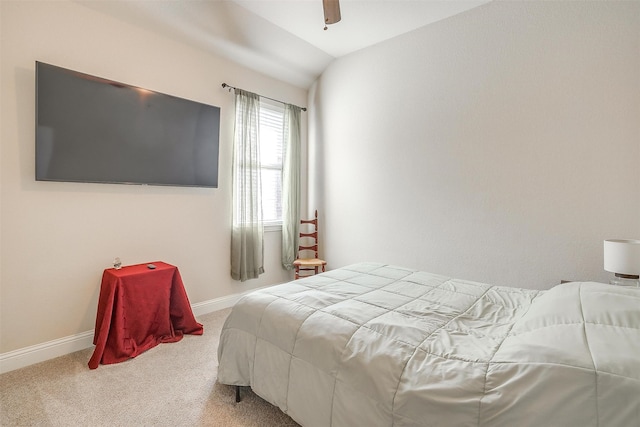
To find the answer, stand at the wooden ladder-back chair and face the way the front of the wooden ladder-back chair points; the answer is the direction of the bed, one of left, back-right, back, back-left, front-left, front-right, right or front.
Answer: front

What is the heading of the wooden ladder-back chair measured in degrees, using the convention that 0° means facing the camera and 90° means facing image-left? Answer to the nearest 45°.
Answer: approximately 0°

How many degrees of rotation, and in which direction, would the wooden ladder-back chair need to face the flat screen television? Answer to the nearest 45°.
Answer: approximately 45° to its right

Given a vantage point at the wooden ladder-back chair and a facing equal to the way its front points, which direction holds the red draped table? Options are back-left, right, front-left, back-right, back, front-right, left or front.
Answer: front-right

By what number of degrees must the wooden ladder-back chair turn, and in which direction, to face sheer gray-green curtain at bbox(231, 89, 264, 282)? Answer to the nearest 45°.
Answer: approximately 45° to its right
